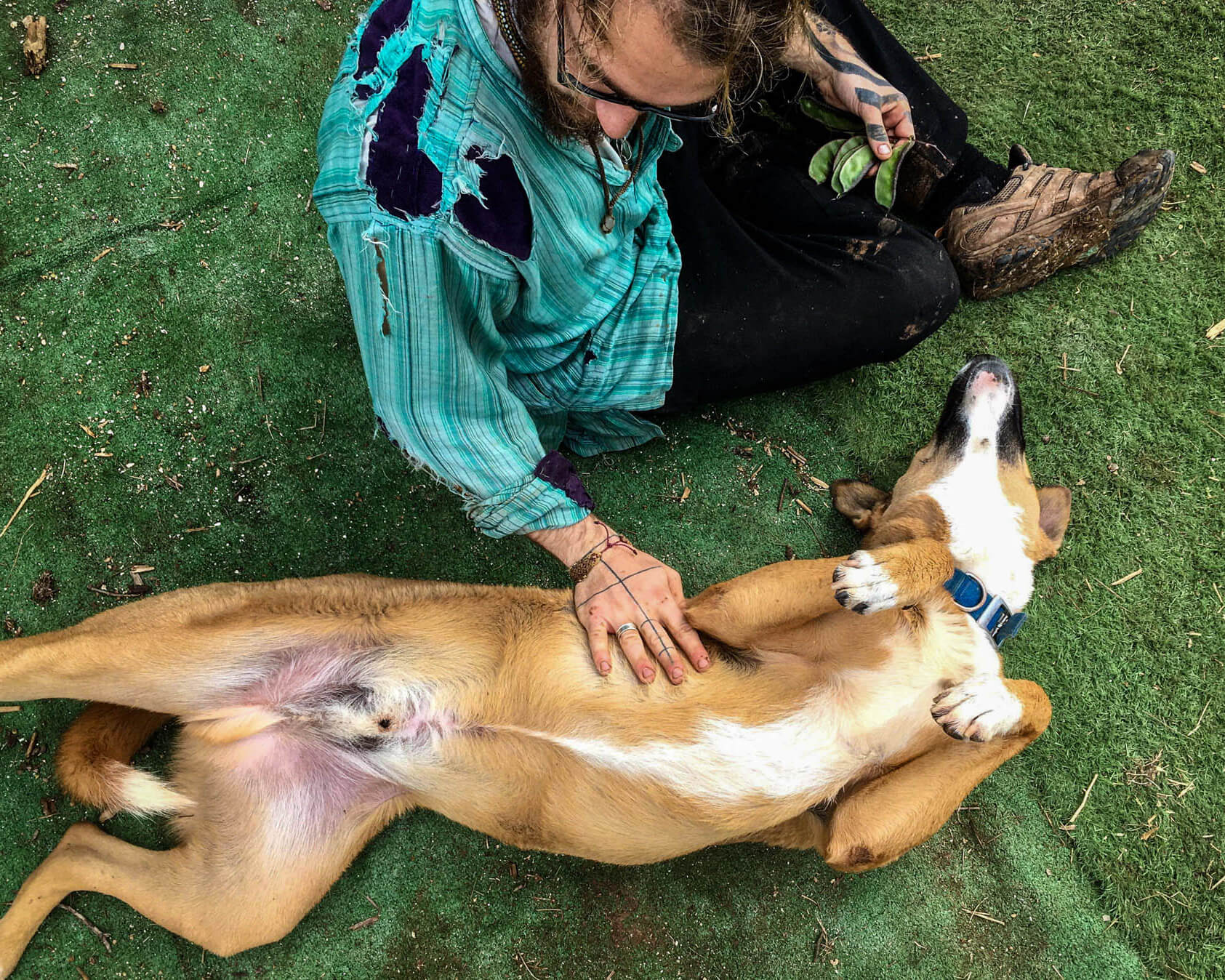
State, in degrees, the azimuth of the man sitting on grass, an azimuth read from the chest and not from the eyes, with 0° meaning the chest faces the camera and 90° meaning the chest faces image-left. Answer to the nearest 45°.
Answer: approximately 315°
